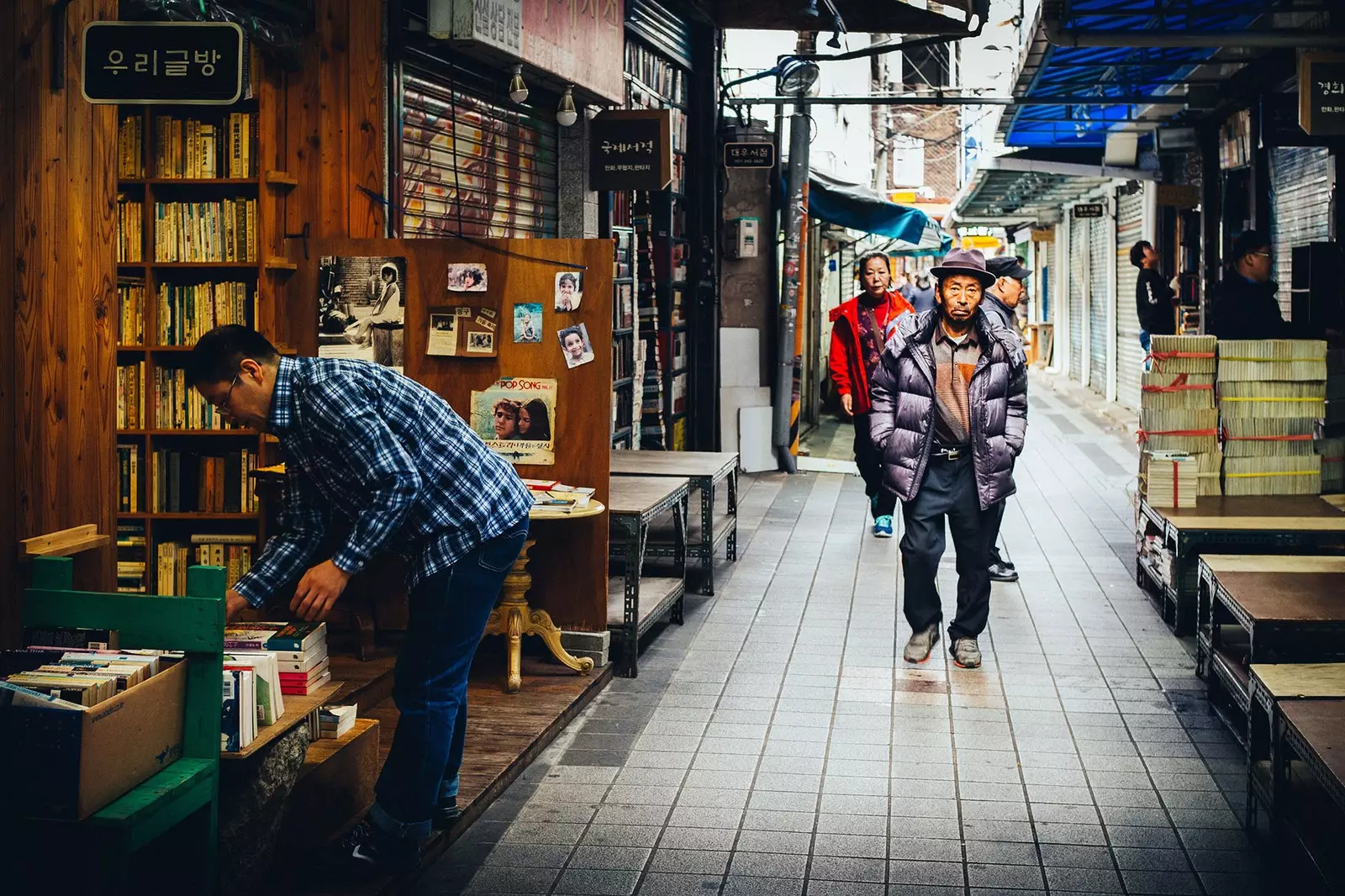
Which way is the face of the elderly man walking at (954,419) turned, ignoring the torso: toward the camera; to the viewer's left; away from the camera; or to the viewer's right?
toward the camera

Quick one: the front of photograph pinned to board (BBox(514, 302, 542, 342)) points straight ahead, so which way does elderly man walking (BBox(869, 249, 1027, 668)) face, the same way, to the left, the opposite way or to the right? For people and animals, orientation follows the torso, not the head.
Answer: the same way

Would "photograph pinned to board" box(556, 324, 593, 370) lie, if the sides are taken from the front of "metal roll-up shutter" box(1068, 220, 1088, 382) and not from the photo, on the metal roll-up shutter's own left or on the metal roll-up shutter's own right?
on the metal roll-up shutter's own left

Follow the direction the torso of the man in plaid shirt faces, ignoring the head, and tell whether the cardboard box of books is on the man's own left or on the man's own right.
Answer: on the man's own left

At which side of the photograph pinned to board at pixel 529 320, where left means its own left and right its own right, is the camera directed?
front

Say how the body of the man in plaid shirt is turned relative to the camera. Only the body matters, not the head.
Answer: to the viewer's left

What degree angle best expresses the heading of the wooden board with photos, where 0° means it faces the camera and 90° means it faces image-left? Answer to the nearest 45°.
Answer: approximately 0°

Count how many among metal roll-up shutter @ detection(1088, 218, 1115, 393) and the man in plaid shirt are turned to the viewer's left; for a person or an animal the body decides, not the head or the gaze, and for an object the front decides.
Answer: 2

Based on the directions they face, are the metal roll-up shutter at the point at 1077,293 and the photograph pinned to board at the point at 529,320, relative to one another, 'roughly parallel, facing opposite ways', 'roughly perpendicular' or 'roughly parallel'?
roughly perpendicular

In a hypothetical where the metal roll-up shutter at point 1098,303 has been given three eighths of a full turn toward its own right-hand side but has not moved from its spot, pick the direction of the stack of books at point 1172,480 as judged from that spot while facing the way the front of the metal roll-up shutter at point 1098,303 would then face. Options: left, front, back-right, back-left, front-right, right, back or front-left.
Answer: back-right

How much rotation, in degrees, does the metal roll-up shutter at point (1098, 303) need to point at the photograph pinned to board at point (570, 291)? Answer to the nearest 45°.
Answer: approximately 90° to its left

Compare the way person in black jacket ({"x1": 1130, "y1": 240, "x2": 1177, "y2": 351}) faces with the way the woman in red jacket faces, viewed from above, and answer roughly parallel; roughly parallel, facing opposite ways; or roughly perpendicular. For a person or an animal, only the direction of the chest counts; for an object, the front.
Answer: roughly perpendicular

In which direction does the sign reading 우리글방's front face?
toward the camera
